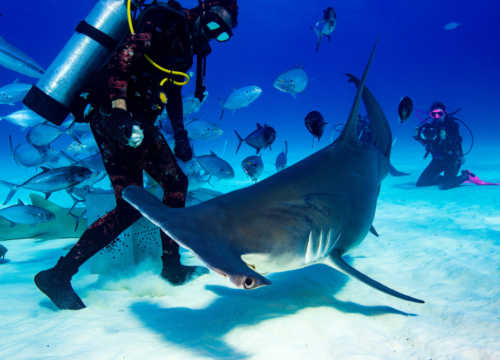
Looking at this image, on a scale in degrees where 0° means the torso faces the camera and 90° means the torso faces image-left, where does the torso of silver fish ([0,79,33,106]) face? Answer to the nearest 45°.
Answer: approximately 90°

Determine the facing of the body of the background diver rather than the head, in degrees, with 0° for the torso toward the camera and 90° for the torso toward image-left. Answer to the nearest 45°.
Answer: approximately 45°
